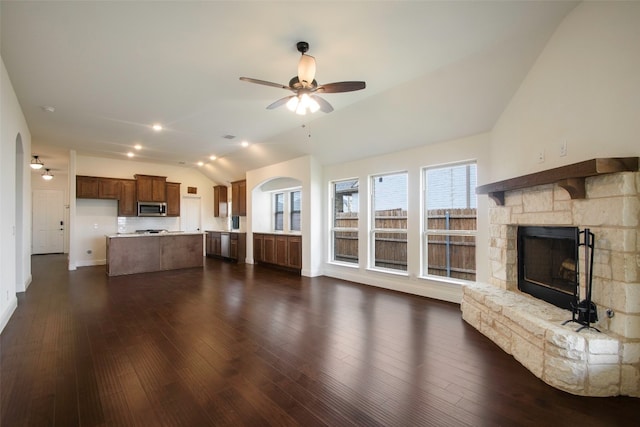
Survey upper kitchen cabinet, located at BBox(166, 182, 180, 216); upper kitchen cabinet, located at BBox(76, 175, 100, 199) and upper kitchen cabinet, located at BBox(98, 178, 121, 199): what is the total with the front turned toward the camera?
3

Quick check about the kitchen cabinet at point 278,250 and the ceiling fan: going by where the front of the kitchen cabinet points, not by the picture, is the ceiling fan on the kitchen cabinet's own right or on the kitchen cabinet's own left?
on the kitchen cabinet's own left

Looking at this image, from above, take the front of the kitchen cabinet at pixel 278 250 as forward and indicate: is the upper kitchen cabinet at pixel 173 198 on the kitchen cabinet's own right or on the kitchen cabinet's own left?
on the kitchen cabinet's own right

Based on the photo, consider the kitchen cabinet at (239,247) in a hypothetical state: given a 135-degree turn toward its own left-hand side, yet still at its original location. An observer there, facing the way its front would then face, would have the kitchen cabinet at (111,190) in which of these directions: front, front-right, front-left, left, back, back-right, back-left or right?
back

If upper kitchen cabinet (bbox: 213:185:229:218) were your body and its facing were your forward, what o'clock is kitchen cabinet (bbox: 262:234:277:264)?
The kitchen cabinet is roughly at 10 o'clock from the upper kitchen cabinet.

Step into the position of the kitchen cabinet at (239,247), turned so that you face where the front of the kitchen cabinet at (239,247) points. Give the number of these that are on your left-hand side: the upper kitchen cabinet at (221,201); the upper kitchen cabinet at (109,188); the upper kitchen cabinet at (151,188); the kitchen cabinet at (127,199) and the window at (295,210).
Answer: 1

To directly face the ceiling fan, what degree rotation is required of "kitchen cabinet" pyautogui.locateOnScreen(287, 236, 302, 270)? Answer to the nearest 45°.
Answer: approximately 45° to its left

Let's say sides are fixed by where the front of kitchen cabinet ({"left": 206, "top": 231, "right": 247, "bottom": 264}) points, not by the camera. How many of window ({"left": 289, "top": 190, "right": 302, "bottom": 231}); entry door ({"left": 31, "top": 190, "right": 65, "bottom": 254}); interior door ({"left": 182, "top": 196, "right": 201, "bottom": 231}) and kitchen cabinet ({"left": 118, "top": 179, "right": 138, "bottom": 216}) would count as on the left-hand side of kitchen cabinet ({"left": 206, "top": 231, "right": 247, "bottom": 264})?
1

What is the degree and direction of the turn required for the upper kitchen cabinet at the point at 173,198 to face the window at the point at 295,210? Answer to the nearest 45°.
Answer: approximately 45° to its left

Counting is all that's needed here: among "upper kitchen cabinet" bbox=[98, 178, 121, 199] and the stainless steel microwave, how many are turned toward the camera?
2

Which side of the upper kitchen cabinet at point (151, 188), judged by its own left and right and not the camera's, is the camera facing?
front

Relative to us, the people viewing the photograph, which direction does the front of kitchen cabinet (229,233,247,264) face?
facing the viewer and to the left of the viewer

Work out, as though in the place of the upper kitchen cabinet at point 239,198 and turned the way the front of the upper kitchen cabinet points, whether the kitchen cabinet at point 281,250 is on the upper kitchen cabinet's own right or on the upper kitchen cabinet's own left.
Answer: on the upper kitchen cabinet's own left

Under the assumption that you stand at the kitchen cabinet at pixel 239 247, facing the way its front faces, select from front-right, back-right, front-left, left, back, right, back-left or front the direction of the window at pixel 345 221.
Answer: left

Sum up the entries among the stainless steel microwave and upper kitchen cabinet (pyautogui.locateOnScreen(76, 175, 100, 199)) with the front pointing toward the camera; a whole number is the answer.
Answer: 2

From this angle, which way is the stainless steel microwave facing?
toward the camera

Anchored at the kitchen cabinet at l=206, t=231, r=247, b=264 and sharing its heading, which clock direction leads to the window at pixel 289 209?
The window is roughly at 9 o'clock from the kitchen cabinet.

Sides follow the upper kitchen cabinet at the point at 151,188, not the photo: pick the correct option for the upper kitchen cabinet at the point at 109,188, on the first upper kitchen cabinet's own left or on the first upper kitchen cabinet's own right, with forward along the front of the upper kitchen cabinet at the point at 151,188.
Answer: on the first upper kitchen cabinet's own right
